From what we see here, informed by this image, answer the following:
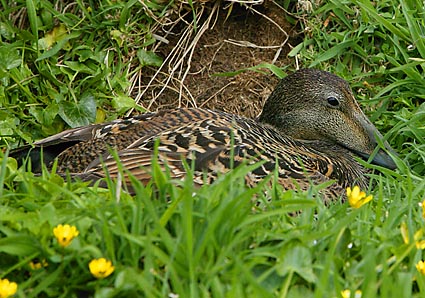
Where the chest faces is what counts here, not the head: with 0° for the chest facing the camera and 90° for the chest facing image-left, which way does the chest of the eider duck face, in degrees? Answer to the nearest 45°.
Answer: approximately 270°

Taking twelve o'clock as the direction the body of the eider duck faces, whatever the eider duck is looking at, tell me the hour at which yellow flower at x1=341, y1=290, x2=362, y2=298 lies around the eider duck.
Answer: The yellow flower is roughly at 3 o'clock from the eider duck.

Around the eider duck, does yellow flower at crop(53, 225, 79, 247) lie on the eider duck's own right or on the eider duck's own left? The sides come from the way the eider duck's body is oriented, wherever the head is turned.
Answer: on the eider duck's own right

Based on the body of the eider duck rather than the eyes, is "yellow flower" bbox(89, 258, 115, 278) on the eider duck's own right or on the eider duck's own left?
on the eider duck's own right

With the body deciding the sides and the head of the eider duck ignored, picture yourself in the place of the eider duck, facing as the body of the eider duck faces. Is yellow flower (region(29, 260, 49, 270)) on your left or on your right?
on your right
